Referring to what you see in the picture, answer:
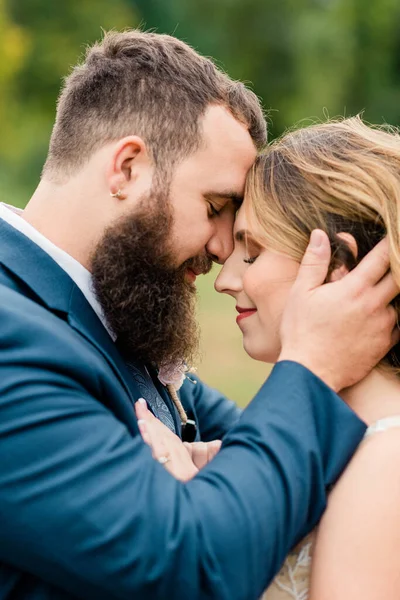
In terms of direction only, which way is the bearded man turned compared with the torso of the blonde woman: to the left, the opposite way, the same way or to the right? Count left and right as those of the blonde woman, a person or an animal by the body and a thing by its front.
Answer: the opposite way

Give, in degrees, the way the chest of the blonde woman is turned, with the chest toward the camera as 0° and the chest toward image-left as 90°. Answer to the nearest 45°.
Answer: approximately 90°

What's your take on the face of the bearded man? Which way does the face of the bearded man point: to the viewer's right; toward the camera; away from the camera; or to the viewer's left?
to the viewer's right

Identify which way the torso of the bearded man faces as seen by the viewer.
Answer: to the viewer's right
